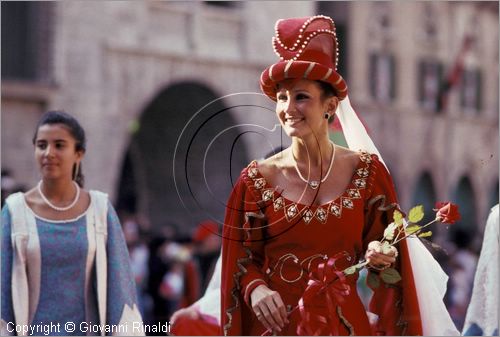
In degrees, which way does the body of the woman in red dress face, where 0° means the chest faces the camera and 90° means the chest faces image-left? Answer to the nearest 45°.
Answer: approximately 0°

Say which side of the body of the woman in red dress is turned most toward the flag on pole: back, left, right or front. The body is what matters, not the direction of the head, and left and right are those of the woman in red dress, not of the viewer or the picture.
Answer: back
